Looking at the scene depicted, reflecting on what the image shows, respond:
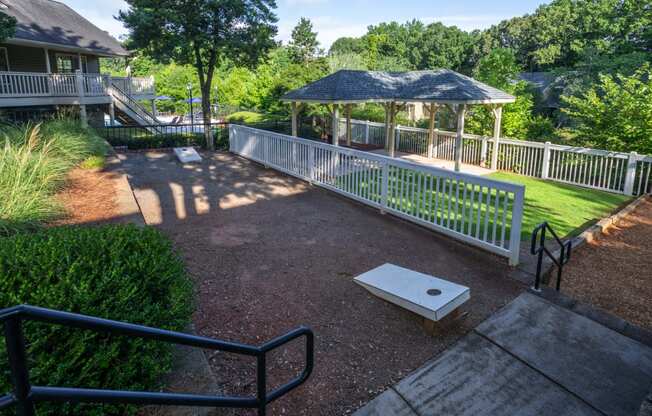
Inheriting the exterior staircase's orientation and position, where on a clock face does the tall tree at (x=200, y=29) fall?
The tall tree is roughly at 2 o'clock from the exterior staircase.

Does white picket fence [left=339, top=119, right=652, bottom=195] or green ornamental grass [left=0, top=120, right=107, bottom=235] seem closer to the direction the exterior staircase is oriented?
the white picket fence

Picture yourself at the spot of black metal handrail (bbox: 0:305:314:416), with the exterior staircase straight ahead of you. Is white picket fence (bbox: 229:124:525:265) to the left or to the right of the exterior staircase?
right

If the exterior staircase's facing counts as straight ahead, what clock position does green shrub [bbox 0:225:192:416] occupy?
The green shrub is roughly at 3 o'clock from the exterior staircase.

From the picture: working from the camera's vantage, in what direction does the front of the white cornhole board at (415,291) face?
facing away from the viewer and to the left of the viewer

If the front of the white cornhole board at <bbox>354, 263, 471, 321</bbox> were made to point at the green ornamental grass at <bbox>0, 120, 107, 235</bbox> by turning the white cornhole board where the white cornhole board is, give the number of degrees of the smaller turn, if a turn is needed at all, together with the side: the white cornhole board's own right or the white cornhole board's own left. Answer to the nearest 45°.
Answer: approximately 45° to the white cornhole board's own left

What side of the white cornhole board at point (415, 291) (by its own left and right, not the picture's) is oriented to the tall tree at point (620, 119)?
right

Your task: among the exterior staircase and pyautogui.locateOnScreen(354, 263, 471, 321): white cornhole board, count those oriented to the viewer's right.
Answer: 1

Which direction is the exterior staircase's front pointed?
to the viewer's right

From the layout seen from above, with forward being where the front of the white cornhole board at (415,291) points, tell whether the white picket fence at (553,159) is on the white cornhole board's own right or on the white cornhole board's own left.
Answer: on the white cornhole board's own right

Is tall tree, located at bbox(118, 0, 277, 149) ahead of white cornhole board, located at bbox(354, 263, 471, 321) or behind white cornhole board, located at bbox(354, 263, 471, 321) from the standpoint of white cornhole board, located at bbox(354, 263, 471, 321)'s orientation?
ahead
